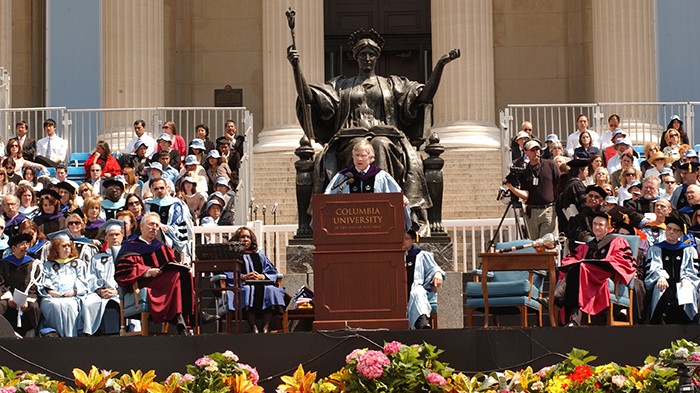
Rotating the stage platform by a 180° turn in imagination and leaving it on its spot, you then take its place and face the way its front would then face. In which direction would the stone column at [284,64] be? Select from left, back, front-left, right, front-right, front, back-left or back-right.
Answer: front

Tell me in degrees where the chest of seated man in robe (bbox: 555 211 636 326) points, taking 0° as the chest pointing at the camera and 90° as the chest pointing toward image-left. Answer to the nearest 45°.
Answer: approximately 45°

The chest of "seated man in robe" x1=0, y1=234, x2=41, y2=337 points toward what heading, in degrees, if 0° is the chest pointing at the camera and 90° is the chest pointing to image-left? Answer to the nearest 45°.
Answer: approximately 0°

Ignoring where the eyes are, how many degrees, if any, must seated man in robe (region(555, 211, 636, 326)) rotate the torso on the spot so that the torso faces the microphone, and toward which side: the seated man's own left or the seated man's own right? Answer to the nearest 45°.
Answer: approximately 45° to the seated man's own right

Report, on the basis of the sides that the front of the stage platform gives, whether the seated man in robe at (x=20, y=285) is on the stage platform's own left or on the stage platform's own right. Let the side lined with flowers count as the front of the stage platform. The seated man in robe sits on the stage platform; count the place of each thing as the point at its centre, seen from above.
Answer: on the stage platform's own right
